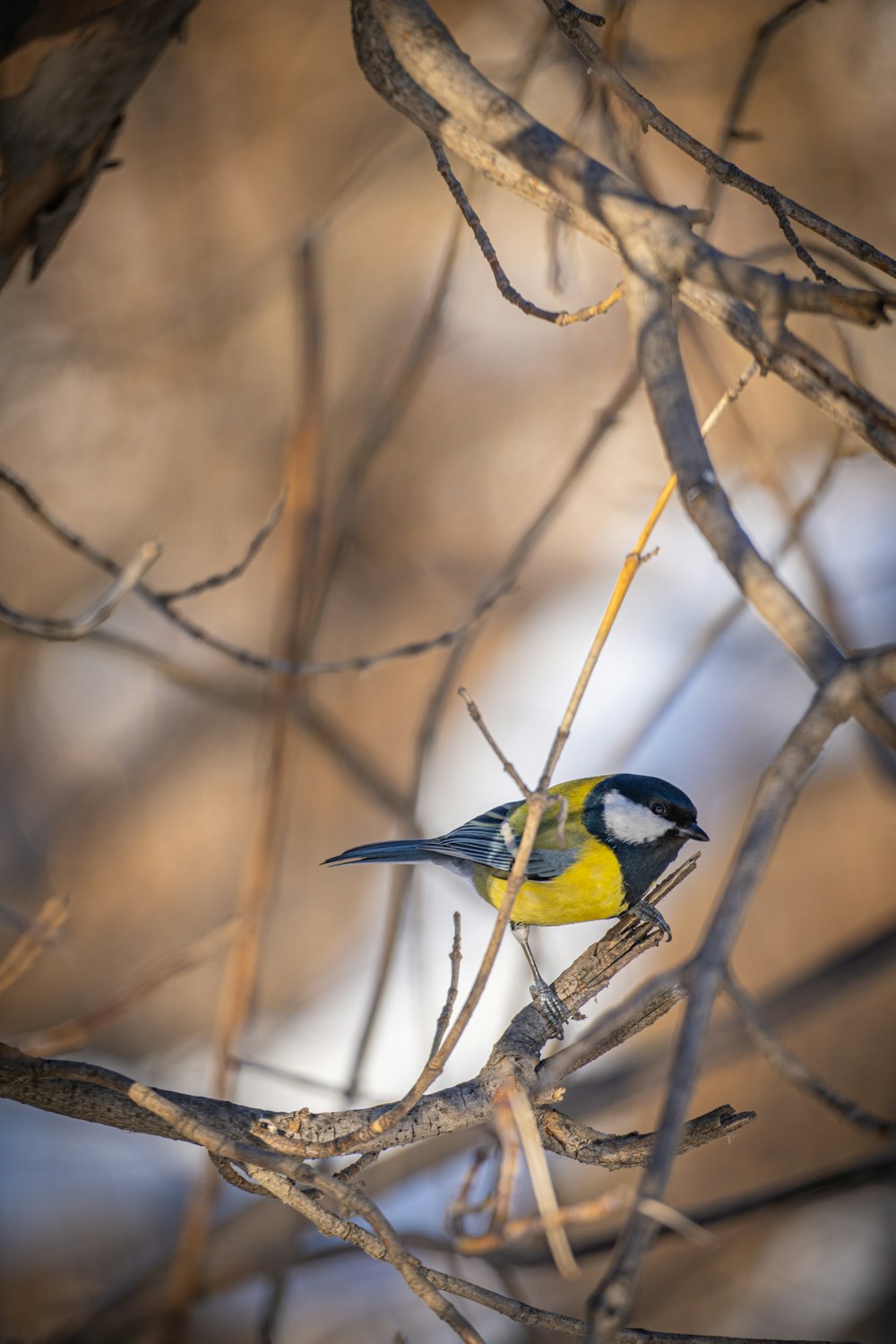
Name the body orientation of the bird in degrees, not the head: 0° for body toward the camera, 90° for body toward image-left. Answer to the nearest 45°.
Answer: approximately 270°

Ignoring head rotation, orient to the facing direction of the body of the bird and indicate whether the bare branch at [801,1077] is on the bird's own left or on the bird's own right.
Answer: on the bird's own right

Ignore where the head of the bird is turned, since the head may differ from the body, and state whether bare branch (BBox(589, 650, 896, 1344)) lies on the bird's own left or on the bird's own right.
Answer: on the bird's own right
